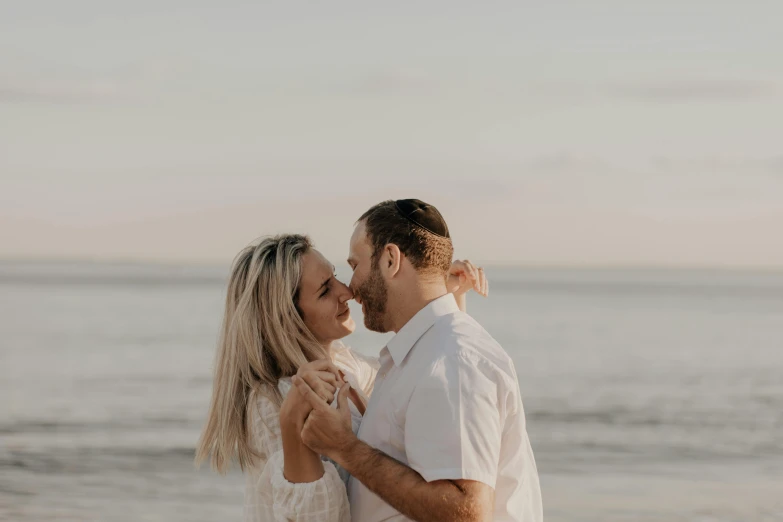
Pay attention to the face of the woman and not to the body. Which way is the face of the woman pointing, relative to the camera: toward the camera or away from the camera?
toward the camera

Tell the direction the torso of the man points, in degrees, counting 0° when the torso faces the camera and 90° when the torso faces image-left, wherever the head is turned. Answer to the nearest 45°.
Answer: approximately 90°

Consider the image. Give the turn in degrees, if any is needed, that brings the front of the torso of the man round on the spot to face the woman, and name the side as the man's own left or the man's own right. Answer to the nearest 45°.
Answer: approximately 45° to the man's own right

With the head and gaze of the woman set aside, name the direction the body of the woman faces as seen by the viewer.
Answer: to the viewer's right

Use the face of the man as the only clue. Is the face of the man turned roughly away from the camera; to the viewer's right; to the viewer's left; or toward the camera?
to the viewer's left

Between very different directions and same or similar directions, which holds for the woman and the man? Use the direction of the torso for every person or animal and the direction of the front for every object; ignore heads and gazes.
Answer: very different directions

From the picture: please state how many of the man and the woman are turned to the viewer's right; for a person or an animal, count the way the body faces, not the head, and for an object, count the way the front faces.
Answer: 1

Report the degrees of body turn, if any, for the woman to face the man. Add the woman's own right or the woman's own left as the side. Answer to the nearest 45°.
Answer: approximately 45° to the woman's own right
